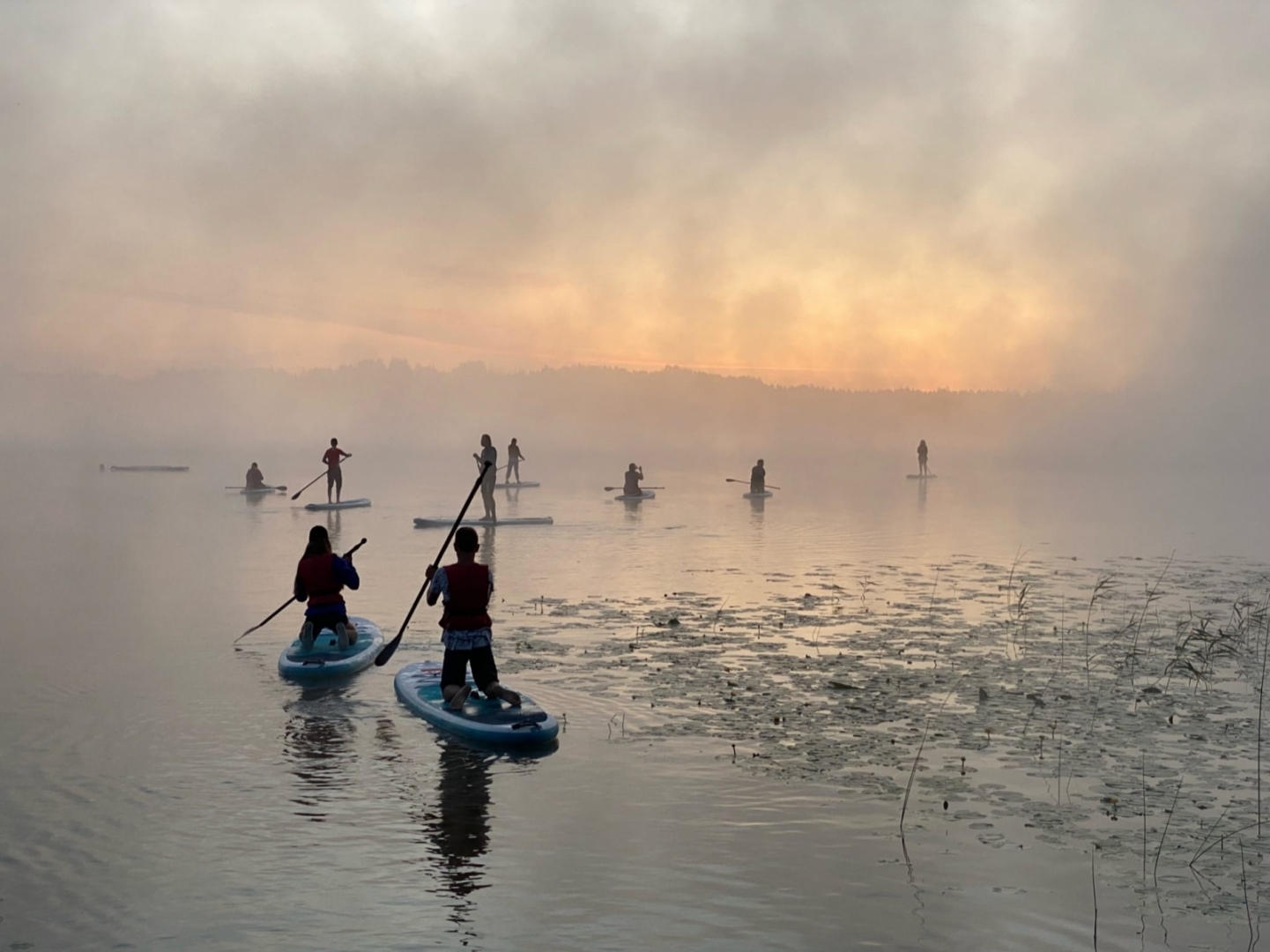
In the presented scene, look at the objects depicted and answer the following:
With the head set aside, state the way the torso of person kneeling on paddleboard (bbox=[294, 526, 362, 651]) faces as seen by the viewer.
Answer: away from the camera

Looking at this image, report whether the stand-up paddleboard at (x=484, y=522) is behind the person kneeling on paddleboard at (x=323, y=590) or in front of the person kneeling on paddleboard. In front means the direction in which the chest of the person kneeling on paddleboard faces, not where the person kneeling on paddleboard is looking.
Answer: in front

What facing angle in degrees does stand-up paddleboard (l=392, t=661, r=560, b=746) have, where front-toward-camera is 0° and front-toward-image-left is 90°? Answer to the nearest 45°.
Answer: approximately 135°

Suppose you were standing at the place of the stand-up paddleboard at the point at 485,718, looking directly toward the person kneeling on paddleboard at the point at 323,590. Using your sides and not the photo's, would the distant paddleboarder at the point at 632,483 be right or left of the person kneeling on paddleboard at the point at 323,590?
right

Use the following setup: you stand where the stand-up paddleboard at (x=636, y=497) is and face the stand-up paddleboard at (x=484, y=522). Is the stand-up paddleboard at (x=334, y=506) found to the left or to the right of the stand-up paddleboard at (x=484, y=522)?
right

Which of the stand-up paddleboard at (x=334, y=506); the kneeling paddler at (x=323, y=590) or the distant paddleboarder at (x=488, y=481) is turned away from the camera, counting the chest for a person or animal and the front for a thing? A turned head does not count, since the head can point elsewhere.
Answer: the kneeling paddler

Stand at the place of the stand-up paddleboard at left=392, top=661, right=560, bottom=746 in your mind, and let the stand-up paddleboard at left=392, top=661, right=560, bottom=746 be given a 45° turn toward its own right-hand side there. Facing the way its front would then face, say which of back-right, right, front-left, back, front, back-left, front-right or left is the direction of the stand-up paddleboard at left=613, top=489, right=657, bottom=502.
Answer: front

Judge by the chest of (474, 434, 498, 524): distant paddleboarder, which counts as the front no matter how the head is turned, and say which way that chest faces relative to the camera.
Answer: to the viewer's left

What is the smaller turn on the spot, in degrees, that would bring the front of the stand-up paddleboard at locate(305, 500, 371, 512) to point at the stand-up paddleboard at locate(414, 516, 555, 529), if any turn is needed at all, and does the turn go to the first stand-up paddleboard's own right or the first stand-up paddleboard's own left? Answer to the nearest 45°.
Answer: approximately 45° to the first stand-up paddleboard's own right

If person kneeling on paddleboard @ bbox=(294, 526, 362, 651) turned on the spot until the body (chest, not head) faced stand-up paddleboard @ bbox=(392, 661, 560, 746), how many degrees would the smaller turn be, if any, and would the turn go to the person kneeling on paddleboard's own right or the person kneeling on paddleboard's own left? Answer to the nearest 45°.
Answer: approximately 180°

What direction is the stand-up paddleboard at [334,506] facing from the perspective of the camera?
to the viewer's right
